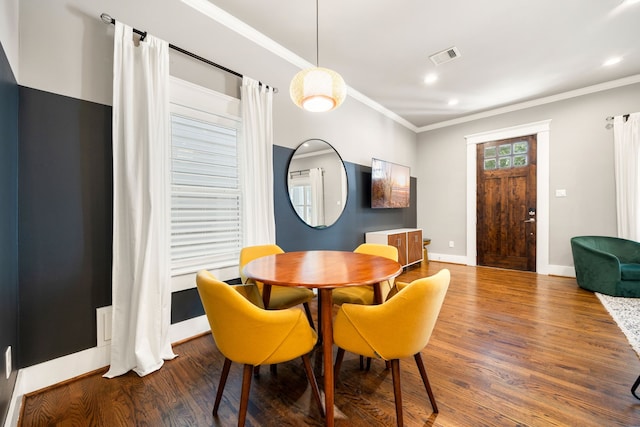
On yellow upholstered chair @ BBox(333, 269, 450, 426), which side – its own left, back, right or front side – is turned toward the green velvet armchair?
right

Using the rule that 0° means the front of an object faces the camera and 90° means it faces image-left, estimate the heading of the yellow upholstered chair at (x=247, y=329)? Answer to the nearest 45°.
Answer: approximately 225°

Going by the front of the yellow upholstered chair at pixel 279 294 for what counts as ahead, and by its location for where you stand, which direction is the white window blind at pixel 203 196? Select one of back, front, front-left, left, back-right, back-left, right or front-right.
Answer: back

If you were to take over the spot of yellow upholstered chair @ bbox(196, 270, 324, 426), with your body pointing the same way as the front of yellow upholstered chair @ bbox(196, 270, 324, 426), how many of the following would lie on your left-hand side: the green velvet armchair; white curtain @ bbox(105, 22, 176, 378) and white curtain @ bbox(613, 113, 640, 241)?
1

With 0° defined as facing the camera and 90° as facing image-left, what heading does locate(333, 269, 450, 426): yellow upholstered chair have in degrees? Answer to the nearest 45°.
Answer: approximately 135°

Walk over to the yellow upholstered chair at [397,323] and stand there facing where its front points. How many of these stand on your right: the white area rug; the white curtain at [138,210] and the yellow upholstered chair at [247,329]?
1

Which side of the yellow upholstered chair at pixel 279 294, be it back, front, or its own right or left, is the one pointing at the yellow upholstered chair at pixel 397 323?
front

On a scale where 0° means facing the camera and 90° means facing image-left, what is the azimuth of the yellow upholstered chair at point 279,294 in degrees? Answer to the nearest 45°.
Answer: approximately 315°

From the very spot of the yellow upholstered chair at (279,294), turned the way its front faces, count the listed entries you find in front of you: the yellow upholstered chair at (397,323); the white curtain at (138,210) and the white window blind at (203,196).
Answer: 1

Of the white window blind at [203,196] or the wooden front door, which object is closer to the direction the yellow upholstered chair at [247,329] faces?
the wooden front door

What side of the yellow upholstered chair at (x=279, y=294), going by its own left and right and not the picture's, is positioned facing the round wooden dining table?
front

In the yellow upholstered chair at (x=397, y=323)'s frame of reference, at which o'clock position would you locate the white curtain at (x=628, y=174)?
The white curtain is roughly at 3 o'clock from the yellow upholstered chair.

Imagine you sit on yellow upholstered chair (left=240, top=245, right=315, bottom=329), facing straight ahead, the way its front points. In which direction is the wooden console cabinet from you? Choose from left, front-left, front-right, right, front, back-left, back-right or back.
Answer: left

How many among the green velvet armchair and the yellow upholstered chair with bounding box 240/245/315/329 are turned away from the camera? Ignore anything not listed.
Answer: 0
